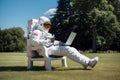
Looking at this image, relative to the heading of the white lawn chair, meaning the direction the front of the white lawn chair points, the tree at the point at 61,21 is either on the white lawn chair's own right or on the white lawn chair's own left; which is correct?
on the white lawn chair's own left

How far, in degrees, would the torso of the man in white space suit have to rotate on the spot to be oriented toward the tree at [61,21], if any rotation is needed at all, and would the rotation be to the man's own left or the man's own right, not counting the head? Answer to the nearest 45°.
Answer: approximately 90° to the man's own left

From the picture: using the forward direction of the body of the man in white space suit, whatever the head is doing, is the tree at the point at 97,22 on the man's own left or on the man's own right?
on the man's own left

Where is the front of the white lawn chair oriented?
to the viewer's right

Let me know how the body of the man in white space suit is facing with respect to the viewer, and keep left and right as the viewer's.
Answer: facing to the right of the viewer
